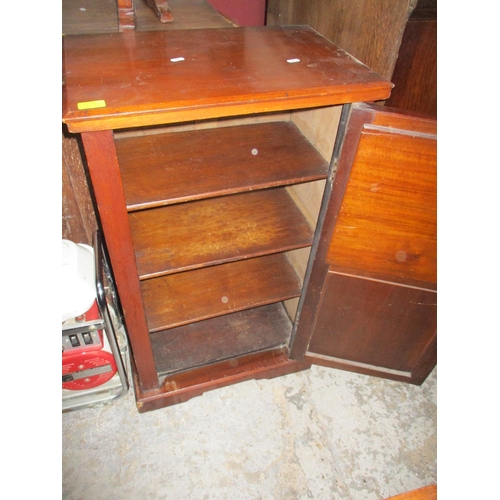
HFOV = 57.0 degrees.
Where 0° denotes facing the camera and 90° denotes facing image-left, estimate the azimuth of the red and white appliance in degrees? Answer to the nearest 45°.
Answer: approximately 0°
